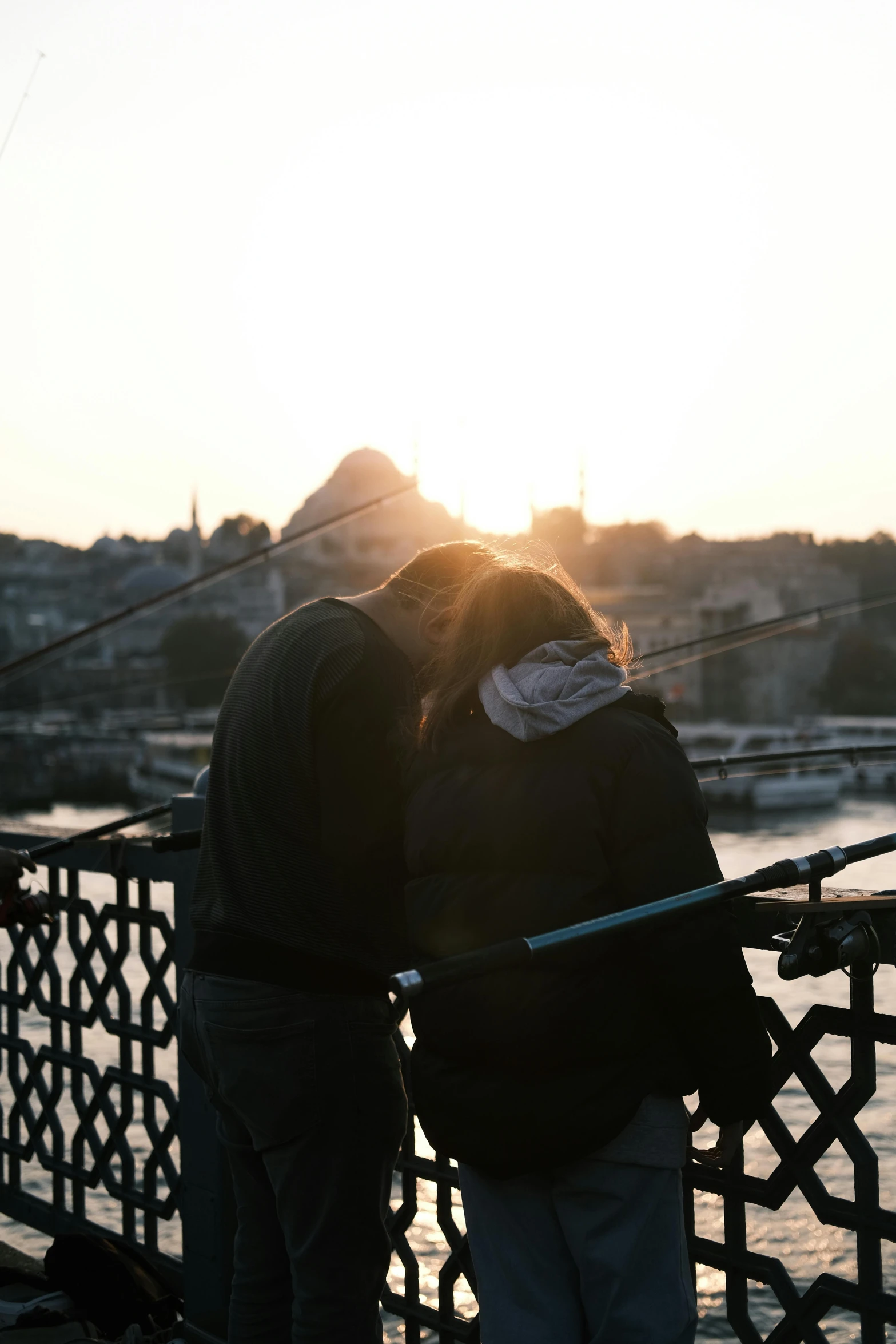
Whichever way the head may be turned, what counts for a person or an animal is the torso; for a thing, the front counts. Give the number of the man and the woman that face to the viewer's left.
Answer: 0

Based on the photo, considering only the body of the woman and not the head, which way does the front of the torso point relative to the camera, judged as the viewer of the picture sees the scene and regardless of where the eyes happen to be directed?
away from the camera

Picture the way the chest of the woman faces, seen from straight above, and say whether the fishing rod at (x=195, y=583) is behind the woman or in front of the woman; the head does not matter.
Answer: in front

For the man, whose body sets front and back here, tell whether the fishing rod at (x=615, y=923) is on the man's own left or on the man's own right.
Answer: on the man's own right

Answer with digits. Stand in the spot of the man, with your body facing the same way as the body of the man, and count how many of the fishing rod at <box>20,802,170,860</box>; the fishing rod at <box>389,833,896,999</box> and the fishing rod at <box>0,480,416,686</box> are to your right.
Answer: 1

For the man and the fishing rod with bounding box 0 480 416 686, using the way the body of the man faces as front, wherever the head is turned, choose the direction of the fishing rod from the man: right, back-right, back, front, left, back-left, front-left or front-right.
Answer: front-left

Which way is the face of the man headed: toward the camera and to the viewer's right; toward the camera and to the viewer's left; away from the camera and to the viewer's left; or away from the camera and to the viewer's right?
away from the camera and to the viewer's right

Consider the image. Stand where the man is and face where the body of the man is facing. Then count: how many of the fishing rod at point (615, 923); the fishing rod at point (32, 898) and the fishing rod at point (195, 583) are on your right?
1

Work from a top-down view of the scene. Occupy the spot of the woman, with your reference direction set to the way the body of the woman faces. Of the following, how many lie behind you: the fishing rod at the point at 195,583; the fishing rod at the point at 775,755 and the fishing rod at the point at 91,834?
0

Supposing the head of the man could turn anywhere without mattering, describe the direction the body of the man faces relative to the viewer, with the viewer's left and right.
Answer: facing away from the viewer and to the right of the viewer
